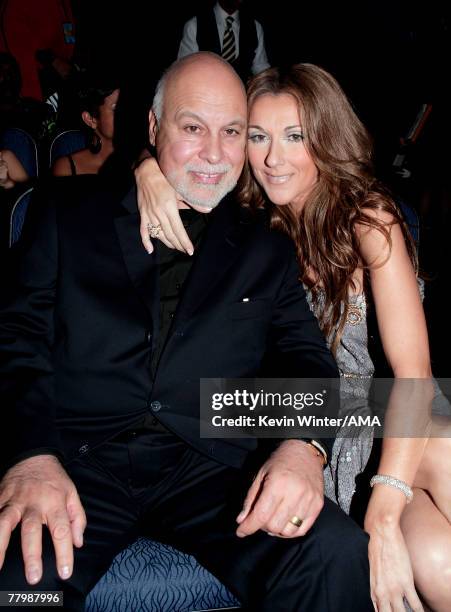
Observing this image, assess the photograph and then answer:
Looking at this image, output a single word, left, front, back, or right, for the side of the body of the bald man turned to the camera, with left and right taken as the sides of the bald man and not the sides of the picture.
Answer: front
